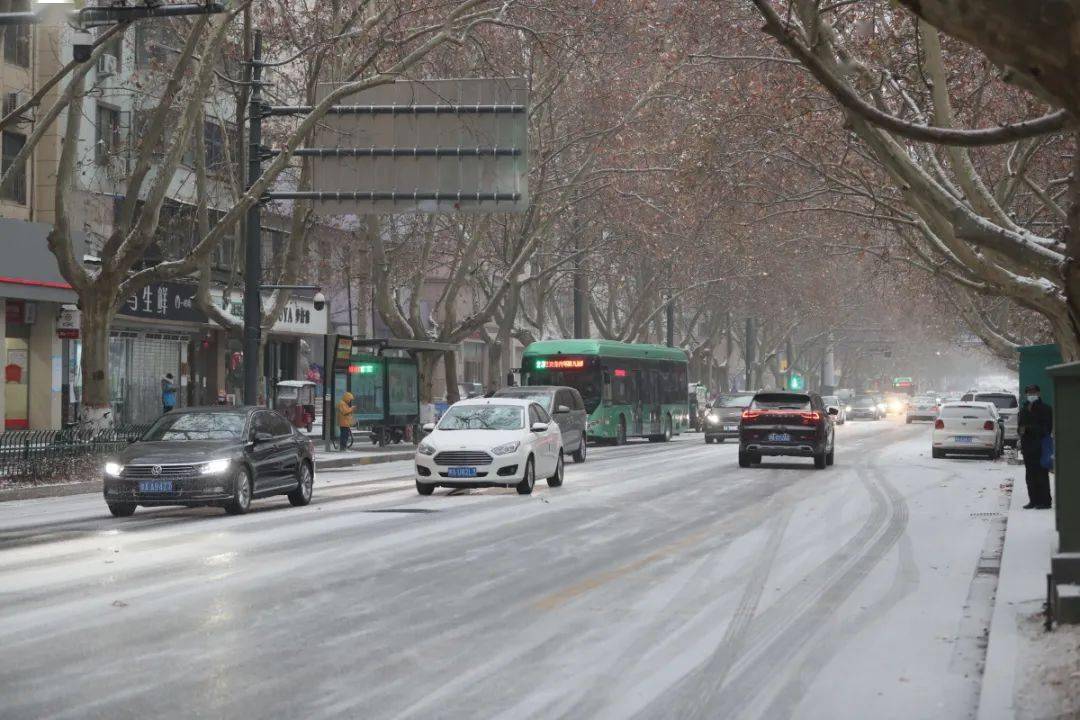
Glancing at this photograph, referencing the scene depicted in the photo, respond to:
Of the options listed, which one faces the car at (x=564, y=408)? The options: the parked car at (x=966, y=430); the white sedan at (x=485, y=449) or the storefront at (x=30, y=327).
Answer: the storefront

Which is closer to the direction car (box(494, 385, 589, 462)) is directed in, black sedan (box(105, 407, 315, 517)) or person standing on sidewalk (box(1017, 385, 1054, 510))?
the black sedan

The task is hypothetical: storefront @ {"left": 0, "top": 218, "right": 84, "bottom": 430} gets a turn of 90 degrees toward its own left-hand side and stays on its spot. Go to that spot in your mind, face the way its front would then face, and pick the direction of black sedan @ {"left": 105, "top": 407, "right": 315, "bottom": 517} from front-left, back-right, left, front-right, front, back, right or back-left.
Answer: back-right

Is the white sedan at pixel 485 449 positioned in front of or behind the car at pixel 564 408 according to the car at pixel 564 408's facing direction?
in front

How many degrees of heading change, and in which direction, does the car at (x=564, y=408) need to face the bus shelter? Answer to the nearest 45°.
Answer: approximately 90° to its right

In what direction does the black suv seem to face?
away from the camera

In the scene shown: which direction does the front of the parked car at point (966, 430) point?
away from the camera

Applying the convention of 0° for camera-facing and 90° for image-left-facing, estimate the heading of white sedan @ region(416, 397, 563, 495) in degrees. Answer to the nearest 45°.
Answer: approximately 45°

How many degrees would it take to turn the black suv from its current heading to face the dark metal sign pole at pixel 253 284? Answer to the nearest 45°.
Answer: approximately 90° to its left

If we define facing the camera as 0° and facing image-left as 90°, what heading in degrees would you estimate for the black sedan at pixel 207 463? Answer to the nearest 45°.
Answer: approximately 45°

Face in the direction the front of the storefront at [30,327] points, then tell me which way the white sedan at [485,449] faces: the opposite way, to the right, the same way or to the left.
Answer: to the right
